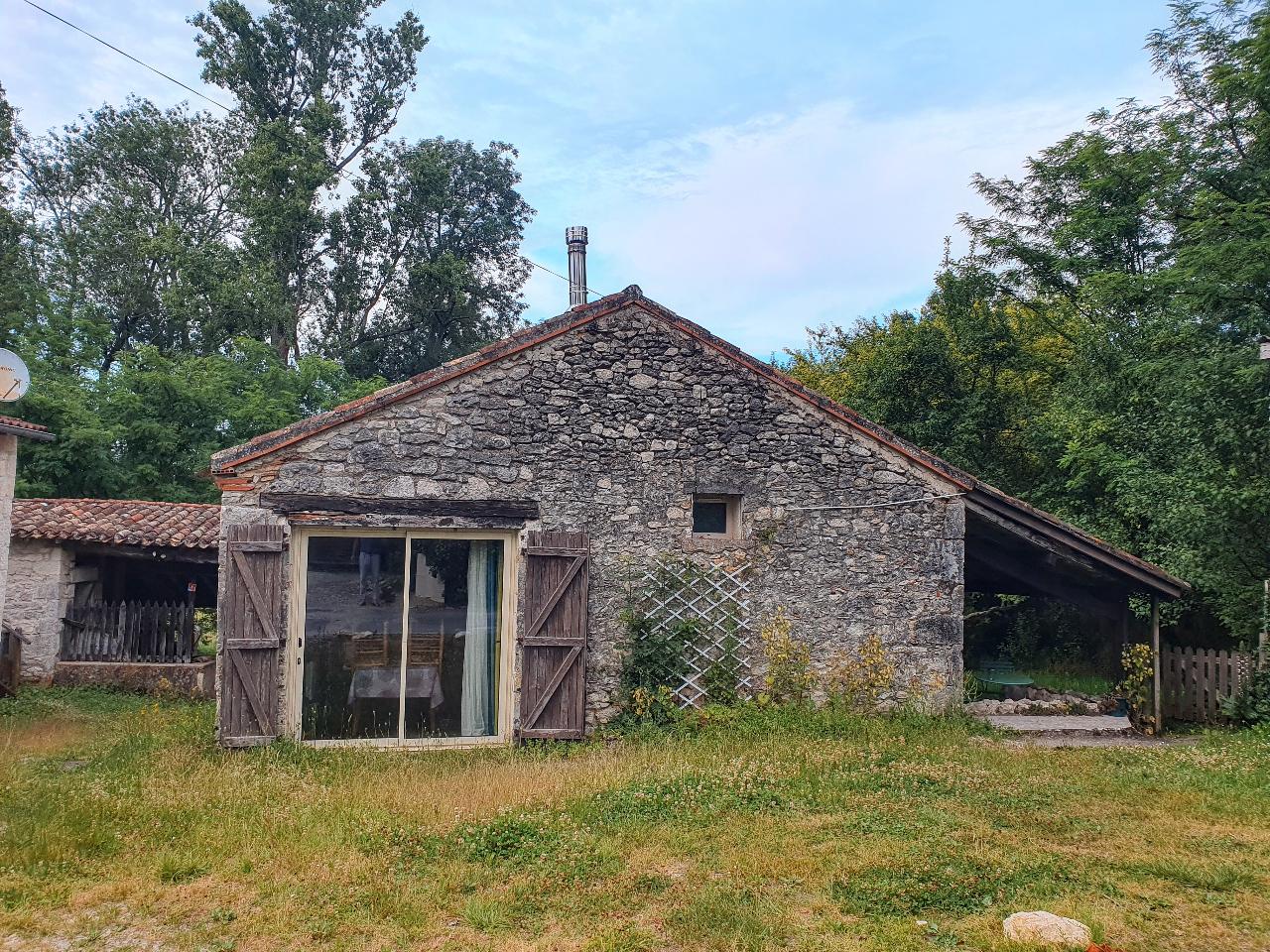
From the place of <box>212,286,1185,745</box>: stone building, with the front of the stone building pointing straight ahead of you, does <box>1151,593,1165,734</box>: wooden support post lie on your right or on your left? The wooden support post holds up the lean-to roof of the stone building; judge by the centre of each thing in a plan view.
on your left

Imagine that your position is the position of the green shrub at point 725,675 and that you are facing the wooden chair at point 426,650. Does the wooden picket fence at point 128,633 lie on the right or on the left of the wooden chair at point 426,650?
right

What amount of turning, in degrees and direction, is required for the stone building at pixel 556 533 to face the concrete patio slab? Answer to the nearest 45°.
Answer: approximately 90° to its left

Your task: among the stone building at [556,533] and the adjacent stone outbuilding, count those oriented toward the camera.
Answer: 2

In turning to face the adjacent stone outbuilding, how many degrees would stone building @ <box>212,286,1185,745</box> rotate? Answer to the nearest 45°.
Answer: approximately 135° to its right
